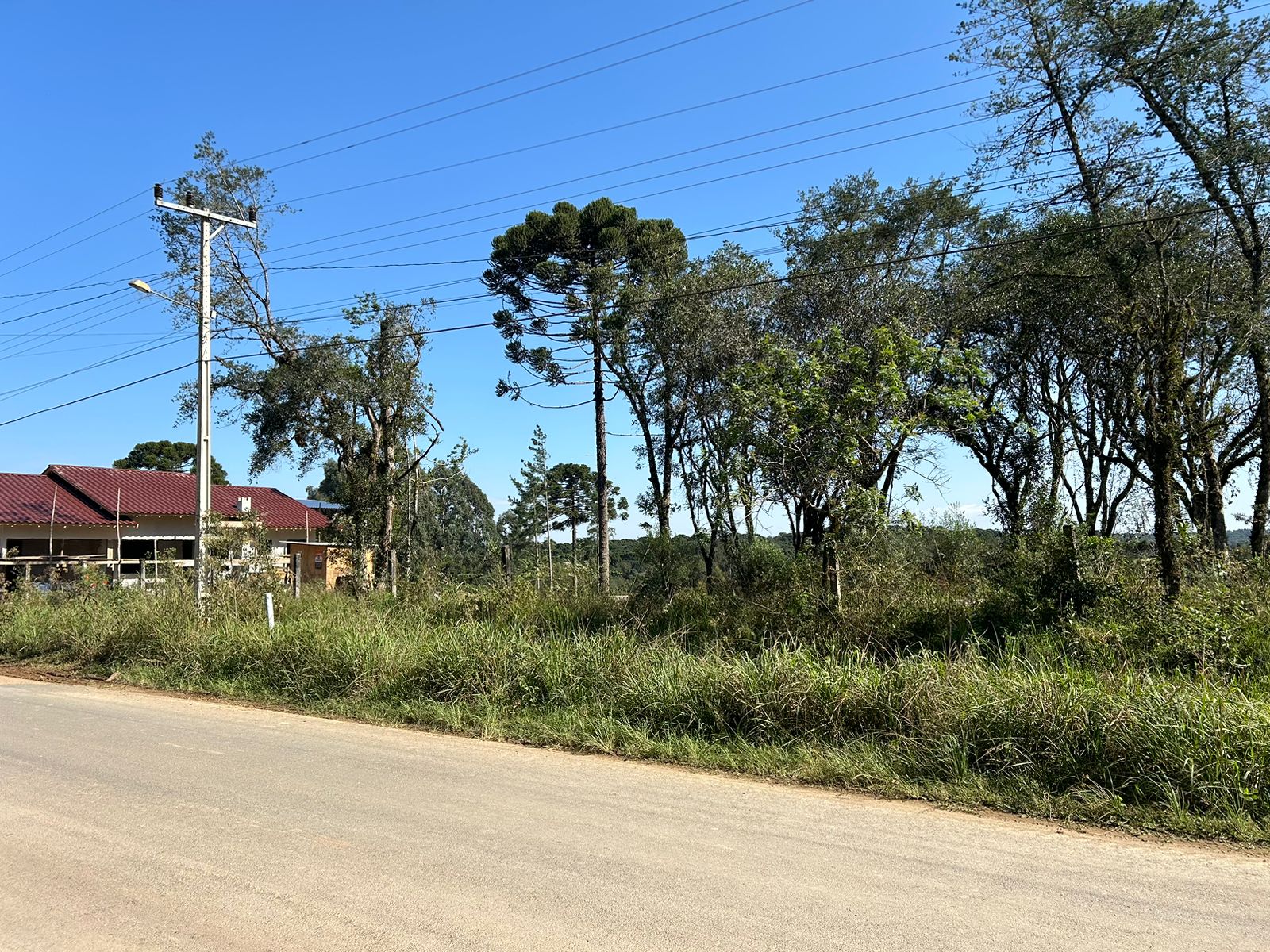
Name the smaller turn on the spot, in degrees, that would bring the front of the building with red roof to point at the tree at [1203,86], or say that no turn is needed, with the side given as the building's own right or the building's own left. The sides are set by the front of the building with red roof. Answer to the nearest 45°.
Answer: approximately 45° to the building's own left

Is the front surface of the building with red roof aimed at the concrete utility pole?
yes

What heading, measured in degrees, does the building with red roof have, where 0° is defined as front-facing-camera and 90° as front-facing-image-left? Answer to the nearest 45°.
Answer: approximately 0°
